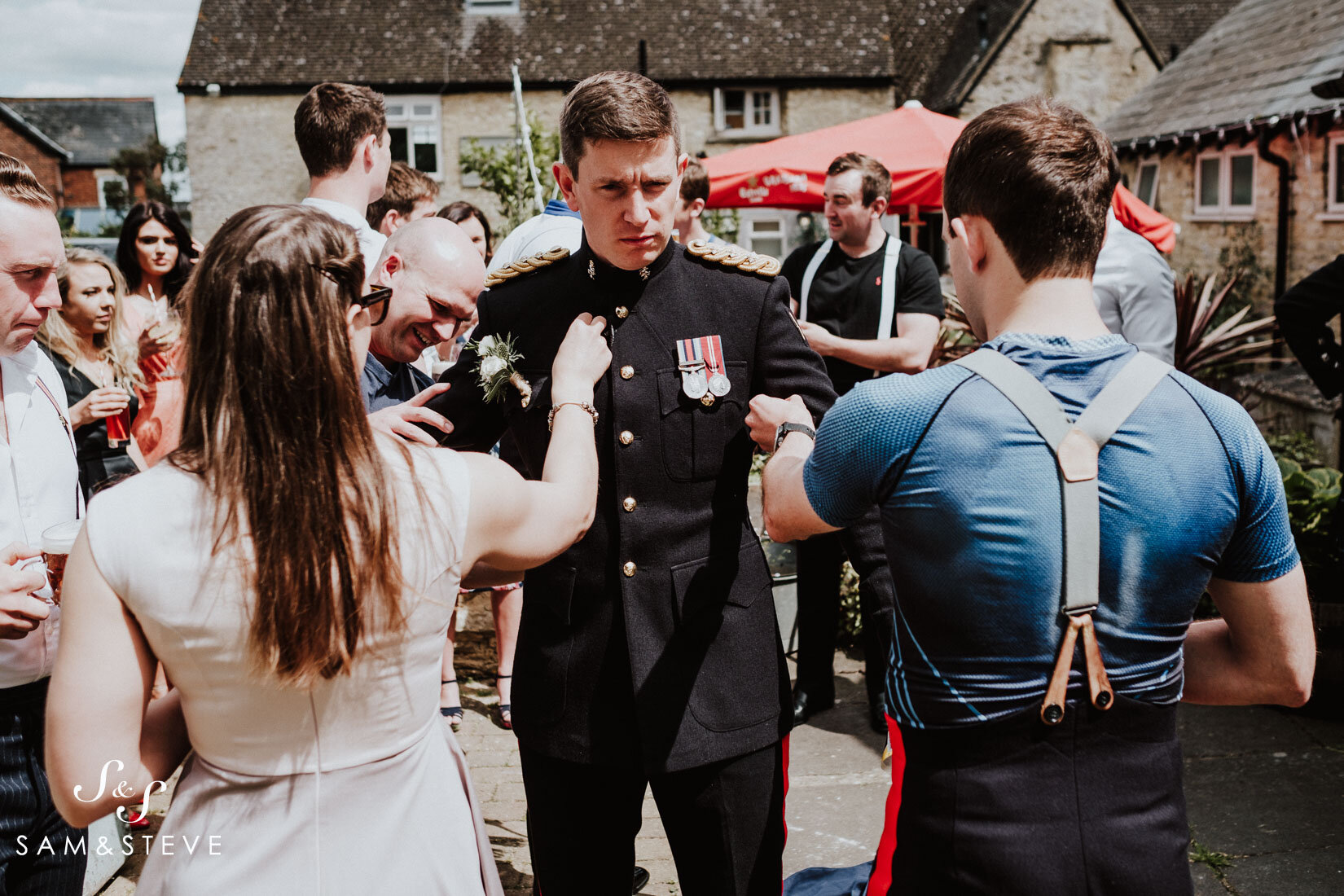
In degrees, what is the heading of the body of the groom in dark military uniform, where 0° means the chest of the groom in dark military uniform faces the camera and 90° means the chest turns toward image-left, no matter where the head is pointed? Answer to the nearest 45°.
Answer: approximately 0°

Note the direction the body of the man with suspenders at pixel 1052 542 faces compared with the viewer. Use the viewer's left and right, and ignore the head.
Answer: facing away from the viewer

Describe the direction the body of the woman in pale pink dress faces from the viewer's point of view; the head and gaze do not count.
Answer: away from the camera

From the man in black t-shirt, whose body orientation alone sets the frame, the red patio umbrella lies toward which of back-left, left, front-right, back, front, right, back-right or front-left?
back-right

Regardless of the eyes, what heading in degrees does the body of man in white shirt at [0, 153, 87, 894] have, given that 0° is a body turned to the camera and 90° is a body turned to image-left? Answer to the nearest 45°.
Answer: approximately 315°

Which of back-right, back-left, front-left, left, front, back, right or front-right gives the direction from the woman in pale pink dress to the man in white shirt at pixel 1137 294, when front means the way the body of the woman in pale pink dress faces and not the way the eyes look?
front-right

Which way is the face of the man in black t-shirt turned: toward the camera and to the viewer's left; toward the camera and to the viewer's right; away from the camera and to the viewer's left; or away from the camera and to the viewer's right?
toward the camera and to the viewer's left

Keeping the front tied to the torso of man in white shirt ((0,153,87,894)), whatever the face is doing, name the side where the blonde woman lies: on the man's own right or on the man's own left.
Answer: on the man's own left

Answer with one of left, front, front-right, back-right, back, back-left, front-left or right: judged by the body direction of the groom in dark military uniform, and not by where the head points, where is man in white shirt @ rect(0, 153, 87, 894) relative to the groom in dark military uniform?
right

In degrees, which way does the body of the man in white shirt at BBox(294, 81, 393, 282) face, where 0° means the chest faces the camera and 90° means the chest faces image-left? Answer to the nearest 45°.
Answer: approximately 225°

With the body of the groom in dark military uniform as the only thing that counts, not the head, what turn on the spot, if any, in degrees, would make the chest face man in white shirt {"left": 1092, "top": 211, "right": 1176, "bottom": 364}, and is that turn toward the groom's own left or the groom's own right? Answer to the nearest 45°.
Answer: approximately 135° to the groom's own left

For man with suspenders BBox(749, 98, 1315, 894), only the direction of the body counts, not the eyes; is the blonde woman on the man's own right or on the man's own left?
on the man's own left

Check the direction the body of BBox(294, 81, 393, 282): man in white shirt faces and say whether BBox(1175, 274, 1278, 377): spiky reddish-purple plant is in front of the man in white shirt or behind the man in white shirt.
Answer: in front

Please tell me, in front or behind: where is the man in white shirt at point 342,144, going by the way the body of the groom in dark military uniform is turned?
behind
